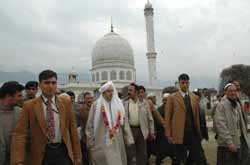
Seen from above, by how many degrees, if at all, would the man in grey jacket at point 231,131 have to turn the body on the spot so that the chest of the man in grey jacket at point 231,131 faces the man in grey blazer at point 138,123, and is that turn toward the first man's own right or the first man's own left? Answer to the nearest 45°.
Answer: approximately 135° to the first man's own right

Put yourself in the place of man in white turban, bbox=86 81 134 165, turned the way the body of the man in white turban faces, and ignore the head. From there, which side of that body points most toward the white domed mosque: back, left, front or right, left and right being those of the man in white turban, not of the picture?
back

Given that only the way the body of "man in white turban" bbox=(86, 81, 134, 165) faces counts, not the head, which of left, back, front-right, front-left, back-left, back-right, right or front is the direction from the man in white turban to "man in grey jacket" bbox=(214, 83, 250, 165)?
left

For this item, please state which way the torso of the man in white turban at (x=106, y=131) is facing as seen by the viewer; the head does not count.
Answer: toward the camera

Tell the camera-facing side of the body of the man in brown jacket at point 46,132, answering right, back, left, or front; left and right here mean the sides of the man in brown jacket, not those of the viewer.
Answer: front

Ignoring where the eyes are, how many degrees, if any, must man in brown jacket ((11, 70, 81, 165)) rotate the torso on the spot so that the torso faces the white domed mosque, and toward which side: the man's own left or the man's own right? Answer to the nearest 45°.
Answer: approximately 180°

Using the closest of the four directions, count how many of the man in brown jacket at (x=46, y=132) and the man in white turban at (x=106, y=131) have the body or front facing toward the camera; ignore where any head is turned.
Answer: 2

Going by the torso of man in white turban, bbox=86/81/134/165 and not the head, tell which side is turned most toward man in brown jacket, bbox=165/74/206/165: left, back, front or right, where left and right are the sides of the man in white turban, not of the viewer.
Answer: left
